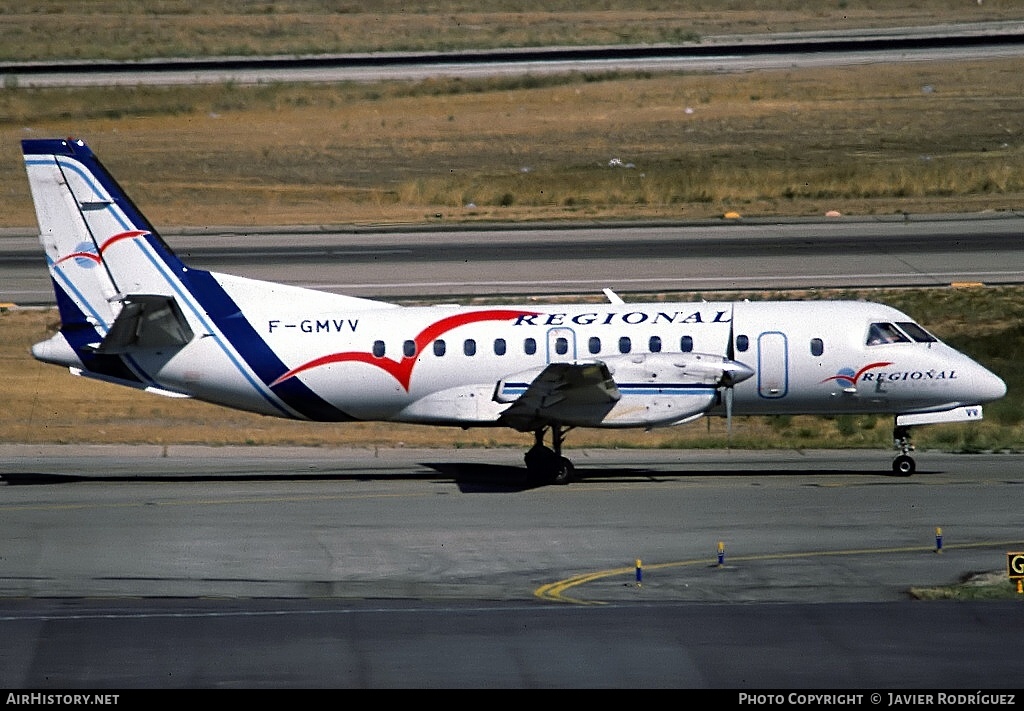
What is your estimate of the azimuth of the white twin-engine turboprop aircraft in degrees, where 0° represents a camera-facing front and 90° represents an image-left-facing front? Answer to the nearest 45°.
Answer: approximately 270°
